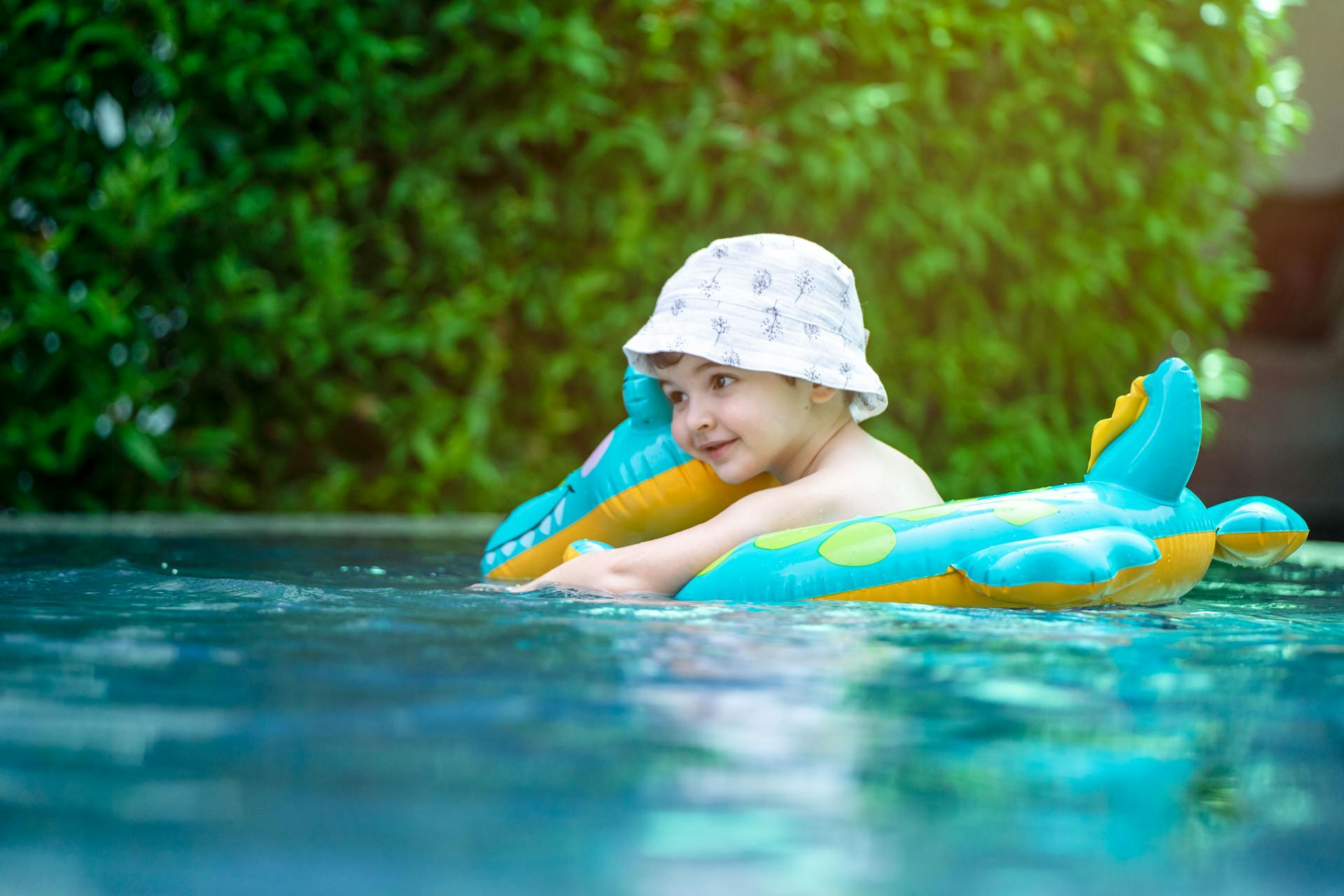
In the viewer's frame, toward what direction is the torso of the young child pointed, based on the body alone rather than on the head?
to the viewer's left
